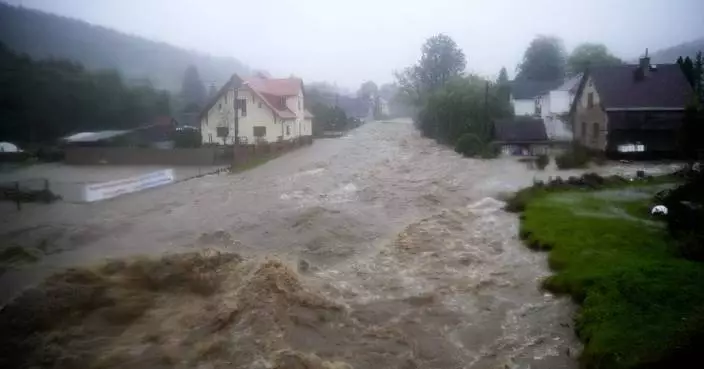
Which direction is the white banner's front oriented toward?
toward the camera

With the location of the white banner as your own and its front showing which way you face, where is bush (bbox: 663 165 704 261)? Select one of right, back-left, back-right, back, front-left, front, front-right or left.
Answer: front-left

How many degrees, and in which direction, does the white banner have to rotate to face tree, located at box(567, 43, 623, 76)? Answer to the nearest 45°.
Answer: approximately 135° to its left

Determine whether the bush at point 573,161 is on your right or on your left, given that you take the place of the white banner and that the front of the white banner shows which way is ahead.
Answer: on your left

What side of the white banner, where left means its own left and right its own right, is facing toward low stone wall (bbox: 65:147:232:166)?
back

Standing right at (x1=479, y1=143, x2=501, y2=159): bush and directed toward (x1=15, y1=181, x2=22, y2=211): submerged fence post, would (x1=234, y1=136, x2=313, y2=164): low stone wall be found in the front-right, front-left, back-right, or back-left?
front-right

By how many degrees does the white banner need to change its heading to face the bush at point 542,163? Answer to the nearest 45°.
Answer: approximately 90° to its left

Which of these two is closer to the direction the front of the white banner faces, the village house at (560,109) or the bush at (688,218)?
the bush
